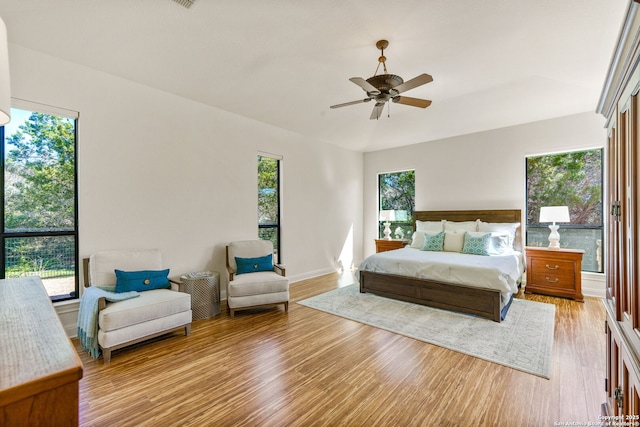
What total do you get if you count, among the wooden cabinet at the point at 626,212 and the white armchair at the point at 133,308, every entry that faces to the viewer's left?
1

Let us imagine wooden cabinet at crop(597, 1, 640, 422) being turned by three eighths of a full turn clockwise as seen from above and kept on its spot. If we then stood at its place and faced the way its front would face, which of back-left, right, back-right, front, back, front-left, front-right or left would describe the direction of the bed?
left

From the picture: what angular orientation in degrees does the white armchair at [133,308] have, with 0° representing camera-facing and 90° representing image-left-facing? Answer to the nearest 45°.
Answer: approximately 315°

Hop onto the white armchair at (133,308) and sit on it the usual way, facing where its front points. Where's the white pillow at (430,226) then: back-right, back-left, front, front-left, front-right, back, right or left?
front-left

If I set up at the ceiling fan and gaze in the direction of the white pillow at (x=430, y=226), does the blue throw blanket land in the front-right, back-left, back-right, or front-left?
back-left

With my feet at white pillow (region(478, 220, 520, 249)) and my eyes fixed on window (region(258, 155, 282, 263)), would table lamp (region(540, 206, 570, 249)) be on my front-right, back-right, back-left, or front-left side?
back-left

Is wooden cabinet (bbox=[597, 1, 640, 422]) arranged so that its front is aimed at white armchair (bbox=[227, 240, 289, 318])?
yes

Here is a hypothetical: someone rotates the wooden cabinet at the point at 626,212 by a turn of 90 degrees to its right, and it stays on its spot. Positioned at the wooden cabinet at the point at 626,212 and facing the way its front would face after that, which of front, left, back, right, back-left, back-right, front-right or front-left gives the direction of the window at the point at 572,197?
front

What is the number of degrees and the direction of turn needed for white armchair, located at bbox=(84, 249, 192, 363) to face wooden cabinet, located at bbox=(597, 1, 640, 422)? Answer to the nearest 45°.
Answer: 0° — it already faces it

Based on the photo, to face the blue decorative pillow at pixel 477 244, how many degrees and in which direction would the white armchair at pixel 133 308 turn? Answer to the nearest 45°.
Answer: approximately 45° to its left

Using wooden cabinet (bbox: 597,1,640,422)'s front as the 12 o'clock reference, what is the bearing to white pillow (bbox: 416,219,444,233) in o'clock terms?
The white pillow is roughly at 2 o'clock from the wooden cabinet.

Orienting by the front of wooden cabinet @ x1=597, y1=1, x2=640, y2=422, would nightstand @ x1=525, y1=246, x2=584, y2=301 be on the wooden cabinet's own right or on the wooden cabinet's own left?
on the wooden cabinet's own right

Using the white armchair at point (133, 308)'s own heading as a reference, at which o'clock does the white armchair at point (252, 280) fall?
the white armchair at point (252, 280) is roughly at 10 o'clock from the white armchair at point (133, 308).

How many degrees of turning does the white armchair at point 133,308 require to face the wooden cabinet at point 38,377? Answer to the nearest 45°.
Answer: approximately 45° to its right

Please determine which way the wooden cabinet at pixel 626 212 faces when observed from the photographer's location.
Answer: facing to the left of the viewer

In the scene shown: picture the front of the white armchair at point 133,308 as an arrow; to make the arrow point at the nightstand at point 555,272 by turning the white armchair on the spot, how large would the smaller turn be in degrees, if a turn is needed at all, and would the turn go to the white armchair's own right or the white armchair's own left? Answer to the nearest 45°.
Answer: approximately 45° to the white armchair's own left
